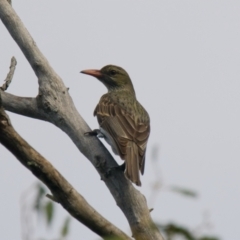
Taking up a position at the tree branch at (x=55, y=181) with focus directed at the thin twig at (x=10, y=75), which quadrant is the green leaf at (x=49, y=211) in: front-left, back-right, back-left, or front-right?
back-left

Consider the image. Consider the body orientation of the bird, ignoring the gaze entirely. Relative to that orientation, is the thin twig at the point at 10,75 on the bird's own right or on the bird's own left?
on the bird's own left

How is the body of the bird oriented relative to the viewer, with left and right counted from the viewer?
facing away from the viewer and to the left of the viewer
